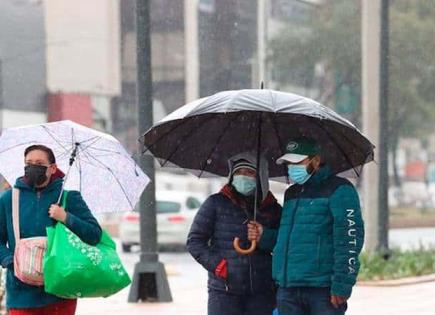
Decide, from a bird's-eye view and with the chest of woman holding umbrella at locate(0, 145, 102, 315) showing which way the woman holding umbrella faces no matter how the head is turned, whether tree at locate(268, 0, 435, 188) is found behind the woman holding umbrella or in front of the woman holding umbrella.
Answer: behind

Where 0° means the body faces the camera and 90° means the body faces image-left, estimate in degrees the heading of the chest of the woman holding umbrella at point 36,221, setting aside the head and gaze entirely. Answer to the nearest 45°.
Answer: approximately 0°

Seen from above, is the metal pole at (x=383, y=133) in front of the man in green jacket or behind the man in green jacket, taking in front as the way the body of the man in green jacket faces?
behind

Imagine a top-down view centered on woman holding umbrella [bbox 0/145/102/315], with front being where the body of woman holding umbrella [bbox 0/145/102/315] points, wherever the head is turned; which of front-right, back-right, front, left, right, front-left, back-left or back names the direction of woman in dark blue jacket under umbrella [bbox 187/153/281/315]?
left
